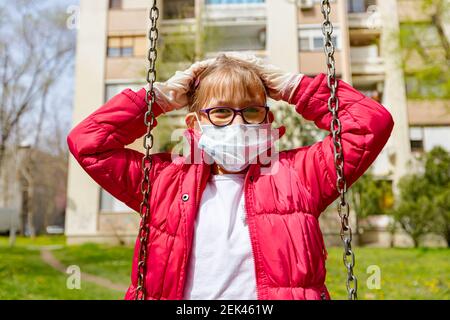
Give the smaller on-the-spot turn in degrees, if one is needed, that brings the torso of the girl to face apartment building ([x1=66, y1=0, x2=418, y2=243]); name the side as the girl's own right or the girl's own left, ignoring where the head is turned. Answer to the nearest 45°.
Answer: approximately 180°

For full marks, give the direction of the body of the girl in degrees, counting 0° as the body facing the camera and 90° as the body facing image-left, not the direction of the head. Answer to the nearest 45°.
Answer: approximately 0°

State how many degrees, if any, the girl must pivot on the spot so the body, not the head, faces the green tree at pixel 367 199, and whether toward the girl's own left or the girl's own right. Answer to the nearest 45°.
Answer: approximately 180°

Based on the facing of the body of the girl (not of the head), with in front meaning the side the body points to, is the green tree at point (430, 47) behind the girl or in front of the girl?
behind
